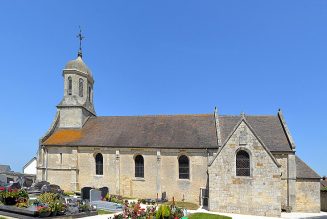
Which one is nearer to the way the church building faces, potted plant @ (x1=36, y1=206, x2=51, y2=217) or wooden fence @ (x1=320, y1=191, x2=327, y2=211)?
the potted plant

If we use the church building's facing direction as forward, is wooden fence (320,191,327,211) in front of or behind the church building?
behind

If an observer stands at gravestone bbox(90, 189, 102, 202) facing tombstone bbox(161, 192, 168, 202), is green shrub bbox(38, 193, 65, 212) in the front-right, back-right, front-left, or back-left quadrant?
back-right

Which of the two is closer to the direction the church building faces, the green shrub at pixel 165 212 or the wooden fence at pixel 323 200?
the green shrub

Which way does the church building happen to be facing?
to the viewer's left

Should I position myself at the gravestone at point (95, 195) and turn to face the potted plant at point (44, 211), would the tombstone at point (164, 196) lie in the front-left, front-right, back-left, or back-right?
back-left

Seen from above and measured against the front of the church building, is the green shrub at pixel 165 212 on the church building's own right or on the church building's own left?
on the church building's own left

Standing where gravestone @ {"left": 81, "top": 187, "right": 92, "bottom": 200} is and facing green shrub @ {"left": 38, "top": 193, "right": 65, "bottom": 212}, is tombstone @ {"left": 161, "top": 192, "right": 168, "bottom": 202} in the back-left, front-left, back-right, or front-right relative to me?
back-left
